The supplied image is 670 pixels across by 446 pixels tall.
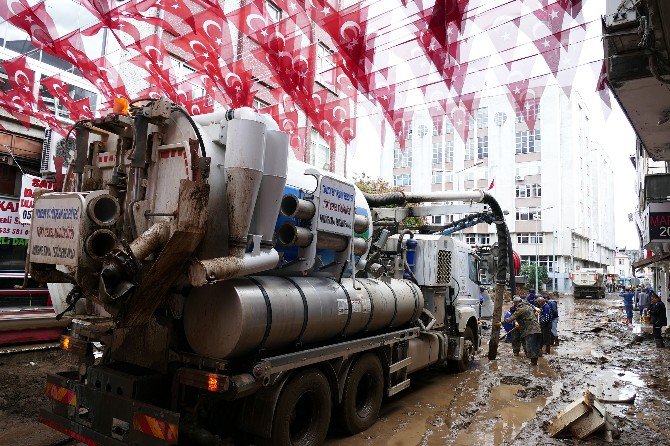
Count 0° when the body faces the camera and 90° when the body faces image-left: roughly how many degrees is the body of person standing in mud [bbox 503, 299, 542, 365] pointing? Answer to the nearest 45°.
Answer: approximately 90°

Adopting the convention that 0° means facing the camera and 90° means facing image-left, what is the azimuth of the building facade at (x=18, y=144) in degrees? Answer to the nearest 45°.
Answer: approximately 315°

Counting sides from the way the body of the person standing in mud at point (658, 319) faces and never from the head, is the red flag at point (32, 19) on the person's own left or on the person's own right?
on the person's own left

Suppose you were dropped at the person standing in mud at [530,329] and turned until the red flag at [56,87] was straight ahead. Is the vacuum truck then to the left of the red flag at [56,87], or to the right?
left

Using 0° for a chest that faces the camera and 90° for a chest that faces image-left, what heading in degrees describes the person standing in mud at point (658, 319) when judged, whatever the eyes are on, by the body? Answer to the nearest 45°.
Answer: approximately 90°

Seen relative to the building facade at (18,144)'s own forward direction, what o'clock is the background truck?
The background truck is roughly at 10 o'clock from the building facade.

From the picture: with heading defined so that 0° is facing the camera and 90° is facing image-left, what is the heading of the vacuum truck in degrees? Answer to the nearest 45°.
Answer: approximately 225°

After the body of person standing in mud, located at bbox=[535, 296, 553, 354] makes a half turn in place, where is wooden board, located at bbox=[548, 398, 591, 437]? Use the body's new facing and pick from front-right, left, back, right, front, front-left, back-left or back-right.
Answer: right

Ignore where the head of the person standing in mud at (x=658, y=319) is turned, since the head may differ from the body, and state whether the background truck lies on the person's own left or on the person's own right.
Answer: on the person's own right

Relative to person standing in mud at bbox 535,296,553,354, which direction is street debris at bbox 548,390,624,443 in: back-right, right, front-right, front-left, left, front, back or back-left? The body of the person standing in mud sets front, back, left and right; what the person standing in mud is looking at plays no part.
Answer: left
